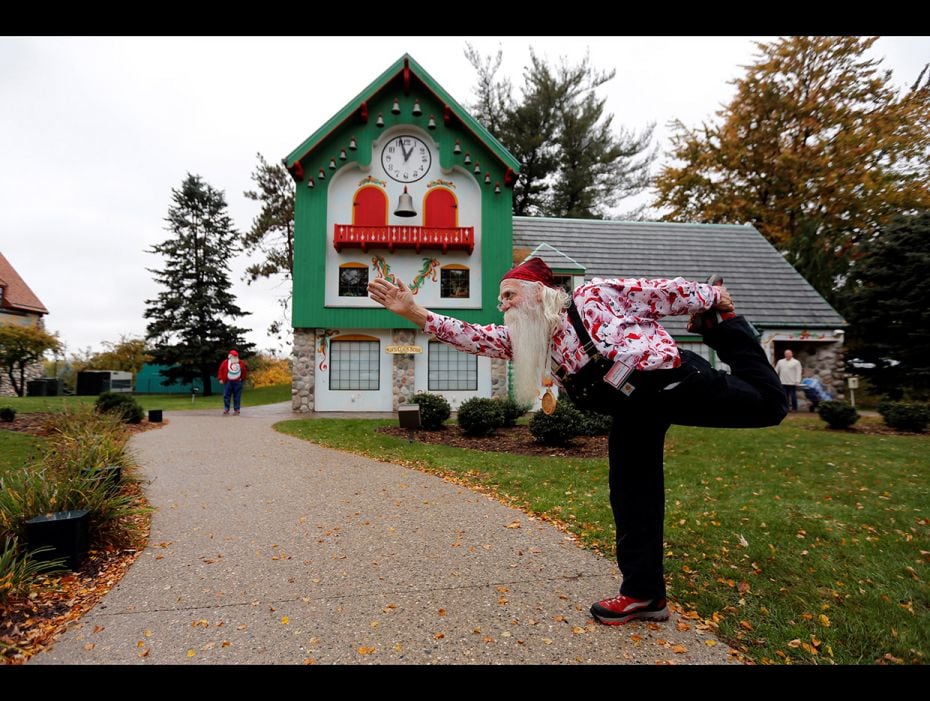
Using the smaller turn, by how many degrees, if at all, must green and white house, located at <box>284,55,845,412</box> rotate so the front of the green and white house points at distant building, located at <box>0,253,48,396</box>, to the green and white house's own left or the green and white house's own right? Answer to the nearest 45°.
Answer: approximately 90° to the green and white house's own right

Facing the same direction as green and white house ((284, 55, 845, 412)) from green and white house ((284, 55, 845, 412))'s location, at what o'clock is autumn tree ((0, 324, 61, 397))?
The autumn tree is roughly at 3 o'clock from the green and white house.

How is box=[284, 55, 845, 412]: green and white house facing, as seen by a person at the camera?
facing the viewer

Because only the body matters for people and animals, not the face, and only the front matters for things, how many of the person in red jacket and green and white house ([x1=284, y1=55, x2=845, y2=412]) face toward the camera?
2

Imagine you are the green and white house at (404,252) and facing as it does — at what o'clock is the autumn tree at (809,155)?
The autumn tree is roughly at 8 o'clock from the green and white house.

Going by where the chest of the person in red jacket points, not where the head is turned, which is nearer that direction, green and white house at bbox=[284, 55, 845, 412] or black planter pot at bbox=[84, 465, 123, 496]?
the black planter pot

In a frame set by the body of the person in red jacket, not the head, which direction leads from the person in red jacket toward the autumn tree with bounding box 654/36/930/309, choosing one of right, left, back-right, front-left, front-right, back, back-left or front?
left

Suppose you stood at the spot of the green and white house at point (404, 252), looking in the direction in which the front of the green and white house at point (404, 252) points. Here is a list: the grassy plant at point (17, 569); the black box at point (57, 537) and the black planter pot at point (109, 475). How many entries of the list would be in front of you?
3

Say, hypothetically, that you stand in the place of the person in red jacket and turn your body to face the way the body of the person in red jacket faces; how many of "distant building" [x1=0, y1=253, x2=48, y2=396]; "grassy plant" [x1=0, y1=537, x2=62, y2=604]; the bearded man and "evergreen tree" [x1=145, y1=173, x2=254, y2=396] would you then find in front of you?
2

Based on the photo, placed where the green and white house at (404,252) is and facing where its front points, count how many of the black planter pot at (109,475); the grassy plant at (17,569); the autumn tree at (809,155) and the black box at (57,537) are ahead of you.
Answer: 3

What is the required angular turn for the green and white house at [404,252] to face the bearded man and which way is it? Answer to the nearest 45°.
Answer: approximately 45° to its left

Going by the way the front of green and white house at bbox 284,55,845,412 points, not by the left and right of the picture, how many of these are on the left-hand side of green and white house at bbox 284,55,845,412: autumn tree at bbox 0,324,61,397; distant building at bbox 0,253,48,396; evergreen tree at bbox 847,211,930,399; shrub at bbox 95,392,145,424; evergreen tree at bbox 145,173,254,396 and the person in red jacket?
1

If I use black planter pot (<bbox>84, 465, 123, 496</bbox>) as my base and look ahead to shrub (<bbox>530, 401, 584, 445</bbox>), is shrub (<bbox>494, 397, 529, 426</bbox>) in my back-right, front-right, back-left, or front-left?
front-left

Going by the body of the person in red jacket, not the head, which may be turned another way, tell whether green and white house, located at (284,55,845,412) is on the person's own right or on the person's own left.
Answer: on the person's own left

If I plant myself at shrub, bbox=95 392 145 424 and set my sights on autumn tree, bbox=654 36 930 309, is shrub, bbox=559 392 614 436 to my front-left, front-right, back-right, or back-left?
front-right

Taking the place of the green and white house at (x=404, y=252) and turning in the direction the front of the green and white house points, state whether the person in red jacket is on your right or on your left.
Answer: on your right

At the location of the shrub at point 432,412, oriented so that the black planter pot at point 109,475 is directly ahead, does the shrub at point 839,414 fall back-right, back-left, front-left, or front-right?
back-left

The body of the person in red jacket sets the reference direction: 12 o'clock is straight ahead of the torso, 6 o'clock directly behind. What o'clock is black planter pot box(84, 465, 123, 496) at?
The black planter pot is roughly at 12 o'clock from the person in red jacket.

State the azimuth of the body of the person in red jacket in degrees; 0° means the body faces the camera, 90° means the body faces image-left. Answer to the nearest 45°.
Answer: approximately 0°
